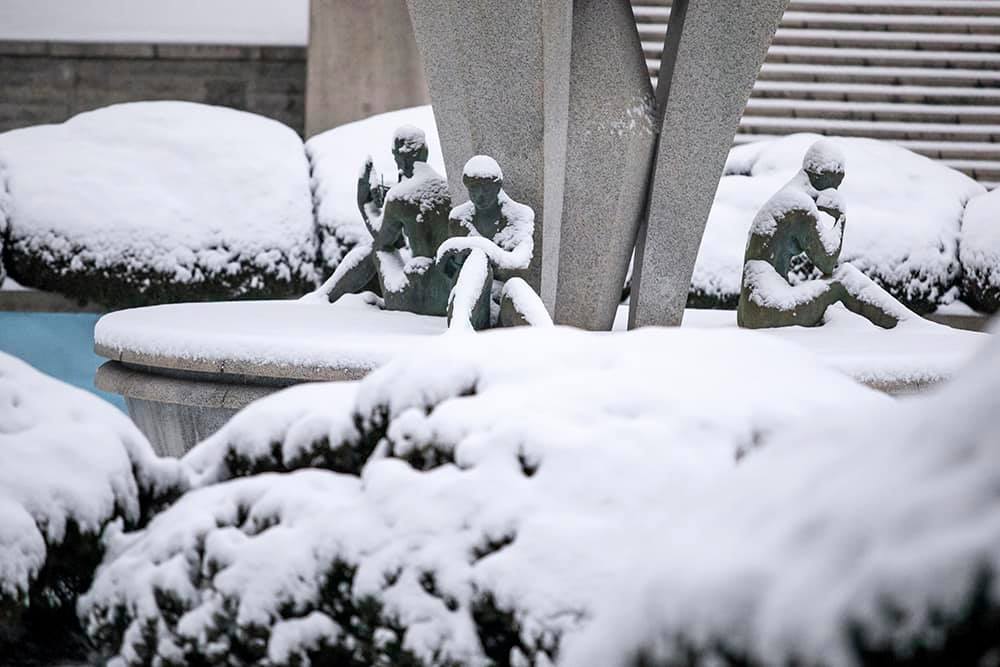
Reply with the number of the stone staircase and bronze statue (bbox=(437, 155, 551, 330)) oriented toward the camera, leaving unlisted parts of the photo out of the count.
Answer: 2

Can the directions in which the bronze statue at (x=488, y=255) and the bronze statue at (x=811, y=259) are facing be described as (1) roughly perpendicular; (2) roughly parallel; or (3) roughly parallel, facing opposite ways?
roughly perpendicular

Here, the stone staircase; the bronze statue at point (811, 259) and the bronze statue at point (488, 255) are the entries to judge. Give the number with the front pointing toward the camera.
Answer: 2

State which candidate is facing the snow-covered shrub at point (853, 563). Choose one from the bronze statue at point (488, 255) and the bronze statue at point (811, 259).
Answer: the bronze statue at point (488, 255)

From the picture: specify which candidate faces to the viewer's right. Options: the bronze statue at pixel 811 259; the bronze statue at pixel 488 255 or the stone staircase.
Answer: the bronze statue at pixel 811 259

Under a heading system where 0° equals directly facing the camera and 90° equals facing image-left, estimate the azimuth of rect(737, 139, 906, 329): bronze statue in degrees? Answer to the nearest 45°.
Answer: approximately 270°

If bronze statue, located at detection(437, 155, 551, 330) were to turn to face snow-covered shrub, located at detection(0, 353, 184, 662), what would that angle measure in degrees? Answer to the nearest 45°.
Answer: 0° — it already faces it

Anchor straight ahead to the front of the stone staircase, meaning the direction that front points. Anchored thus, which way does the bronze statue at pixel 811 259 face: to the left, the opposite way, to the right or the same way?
to the left
